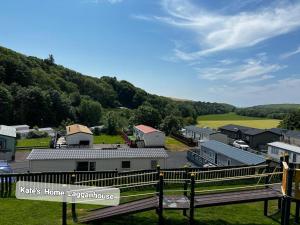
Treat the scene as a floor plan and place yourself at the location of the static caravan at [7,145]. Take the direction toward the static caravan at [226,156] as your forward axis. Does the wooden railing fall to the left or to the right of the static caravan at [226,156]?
right
